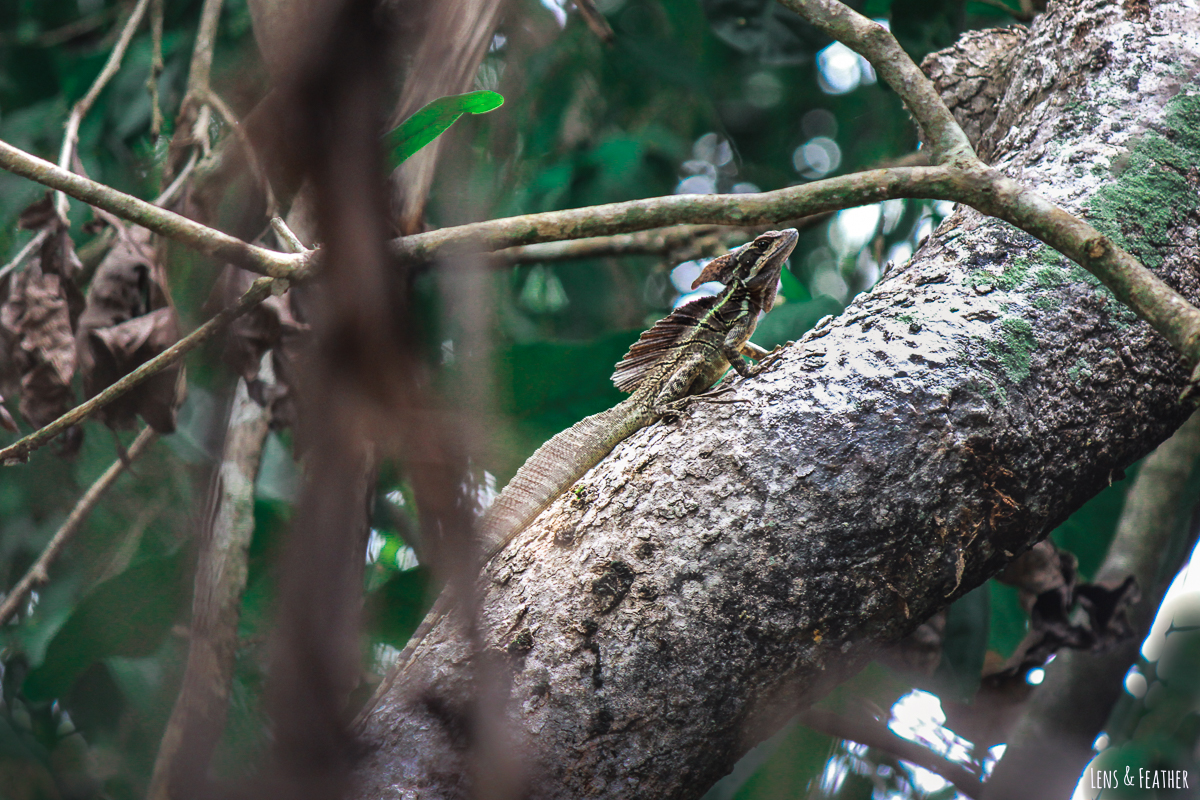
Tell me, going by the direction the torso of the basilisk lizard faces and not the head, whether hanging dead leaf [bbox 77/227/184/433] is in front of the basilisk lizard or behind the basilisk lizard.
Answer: behind

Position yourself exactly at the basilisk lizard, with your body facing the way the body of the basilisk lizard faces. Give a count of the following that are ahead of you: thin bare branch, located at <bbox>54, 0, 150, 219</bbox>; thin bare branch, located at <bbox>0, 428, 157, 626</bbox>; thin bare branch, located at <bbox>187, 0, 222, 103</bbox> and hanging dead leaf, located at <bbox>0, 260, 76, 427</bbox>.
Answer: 0

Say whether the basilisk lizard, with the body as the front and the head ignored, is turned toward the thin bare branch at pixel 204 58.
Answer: no

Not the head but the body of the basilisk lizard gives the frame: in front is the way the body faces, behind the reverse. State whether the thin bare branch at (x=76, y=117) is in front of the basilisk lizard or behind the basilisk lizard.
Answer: behind

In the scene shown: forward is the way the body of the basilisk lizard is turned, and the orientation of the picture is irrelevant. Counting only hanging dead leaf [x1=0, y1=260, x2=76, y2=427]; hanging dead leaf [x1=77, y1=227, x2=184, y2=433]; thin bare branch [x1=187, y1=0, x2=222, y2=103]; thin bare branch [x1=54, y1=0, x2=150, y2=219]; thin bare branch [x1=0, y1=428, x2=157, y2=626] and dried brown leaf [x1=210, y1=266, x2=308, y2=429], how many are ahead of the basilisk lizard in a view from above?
0

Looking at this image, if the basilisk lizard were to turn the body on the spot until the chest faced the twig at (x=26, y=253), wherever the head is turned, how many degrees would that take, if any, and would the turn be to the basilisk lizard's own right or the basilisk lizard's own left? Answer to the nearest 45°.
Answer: approximately 180°

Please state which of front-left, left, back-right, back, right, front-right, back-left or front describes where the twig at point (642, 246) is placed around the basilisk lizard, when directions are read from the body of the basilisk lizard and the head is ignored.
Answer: left

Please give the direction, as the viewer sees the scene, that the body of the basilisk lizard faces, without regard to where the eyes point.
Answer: to the viewer's right

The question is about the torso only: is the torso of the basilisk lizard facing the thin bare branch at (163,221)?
no

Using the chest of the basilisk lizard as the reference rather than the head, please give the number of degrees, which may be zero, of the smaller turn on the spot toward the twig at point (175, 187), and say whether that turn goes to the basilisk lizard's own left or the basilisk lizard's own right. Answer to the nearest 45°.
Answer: approximately 180°

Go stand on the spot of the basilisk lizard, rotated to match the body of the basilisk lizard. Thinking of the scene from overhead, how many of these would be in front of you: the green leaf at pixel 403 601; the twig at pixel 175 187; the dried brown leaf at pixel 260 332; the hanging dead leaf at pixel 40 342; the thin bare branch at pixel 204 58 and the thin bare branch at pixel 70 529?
0
